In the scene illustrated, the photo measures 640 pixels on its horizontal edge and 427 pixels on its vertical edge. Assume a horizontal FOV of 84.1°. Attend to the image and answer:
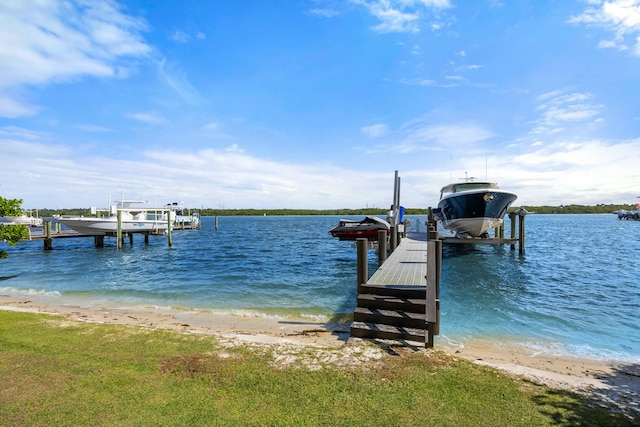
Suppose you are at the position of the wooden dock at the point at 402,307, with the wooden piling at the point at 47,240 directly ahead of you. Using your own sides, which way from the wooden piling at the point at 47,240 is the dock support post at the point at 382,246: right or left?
right

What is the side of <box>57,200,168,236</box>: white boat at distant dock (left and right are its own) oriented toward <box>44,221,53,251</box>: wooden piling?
front

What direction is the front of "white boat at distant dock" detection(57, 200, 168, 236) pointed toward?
to the viewer's left

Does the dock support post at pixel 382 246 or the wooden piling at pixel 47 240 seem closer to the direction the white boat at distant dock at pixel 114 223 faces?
the wooden piling

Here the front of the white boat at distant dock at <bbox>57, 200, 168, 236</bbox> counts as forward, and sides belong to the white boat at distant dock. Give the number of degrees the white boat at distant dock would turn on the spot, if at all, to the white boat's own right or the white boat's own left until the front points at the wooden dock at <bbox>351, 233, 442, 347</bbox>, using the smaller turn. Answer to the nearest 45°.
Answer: approximately 90° to the white boat's own left

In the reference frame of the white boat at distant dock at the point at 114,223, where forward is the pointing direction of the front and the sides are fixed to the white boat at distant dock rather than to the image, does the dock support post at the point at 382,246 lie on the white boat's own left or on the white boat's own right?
on the white boat's own left

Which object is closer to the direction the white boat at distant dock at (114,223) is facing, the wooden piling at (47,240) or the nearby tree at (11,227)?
the wooden piling

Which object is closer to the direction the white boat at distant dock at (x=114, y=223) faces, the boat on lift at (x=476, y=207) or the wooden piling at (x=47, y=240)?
the wooden piling

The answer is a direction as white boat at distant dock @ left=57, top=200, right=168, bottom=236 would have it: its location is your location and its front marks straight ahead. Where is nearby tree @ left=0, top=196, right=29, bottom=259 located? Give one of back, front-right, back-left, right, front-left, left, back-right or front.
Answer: left
